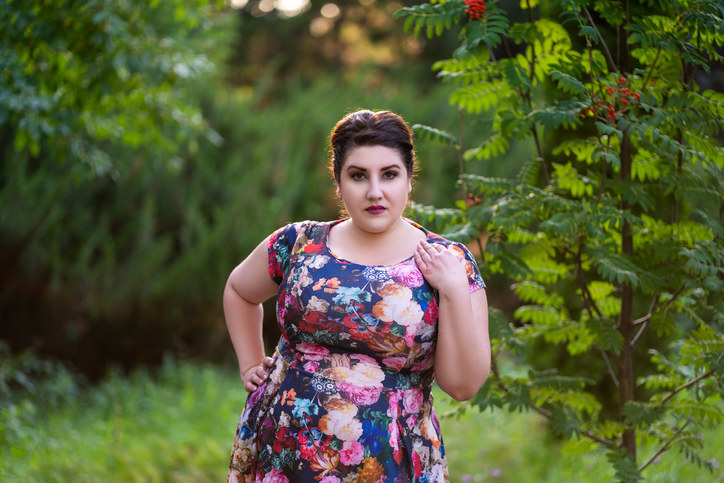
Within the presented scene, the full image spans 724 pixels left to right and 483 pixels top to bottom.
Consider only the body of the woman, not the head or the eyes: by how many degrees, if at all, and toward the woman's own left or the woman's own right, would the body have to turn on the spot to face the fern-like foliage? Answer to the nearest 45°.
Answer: approximately 135° to the woman's own left

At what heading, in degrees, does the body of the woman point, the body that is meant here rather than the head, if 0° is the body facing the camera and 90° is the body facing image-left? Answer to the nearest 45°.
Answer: approximately 0°
